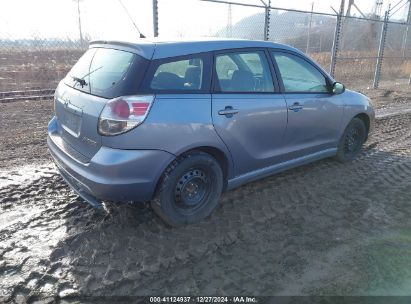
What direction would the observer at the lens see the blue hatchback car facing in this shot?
facing away from the viewer and to the right of the viewer
